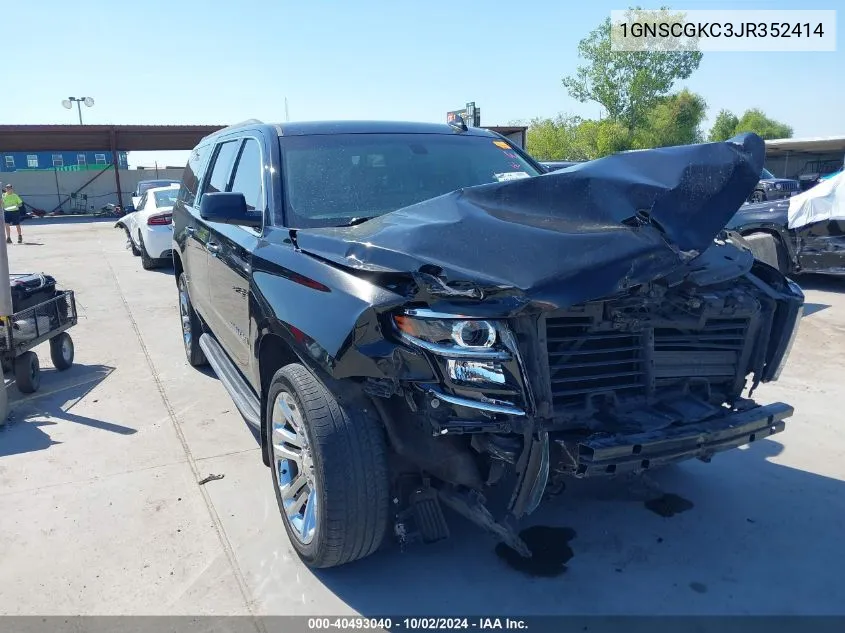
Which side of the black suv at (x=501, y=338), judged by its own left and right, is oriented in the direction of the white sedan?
back

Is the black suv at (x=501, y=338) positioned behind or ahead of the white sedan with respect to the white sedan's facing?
behind

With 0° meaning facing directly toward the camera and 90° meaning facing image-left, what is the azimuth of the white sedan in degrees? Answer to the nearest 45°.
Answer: approximately 135°

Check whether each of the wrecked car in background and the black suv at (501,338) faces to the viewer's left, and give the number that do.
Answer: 1

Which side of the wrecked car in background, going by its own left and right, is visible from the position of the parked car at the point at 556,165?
front

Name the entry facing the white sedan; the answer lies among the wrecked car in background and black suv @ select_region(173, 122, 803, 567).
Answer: the wrecked car in background

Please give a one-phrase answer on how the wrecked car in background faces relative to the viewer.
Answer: facing to the left of the viewer

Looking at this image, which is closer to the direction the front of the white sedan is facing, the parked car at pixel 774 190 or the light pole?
the light pole

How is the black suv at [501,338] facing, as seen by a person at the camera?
facing the viewer and to the right of the viewer

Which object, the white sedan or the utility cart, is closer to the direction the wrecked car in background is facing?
the white sedan
